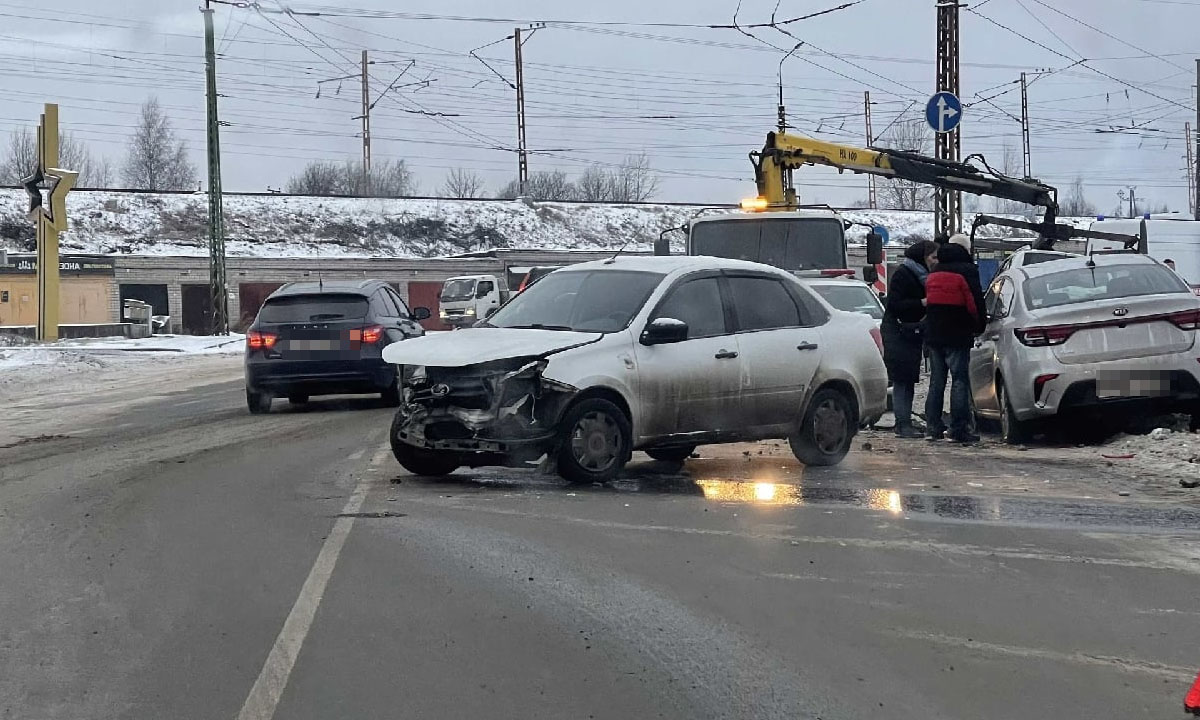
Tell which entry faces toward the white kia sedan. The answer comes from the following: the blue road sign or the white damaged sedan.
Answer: the blue road sign

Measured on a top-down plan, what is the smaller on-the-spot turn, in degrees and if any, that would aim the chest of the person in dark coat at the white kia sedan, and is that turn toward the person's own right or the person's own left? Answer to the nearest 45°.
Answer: approximately 45° to the person's own right

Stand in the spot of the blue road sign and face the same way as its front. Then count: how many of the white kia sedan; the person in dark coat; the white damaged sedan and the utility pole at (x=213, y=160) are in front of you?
3

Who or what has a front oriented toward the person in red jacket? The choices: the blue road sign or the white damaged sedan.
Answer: the blue road sign

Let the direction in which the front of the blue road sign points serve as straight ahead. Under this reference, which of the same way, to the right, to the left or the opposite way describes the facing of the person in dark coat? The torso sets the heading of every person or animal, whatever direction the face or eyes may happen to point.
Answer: to the left

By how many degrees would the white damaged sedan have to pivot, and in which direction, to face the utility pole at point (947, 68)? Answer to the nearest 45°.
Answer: approximately 135° to its right

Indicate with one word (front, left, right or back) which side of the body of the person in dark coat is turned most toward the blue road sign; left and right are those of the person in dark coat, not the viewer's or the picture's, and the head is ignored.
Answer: left

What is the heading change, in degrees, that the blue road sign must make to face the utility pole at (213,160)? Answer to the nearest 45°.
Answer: approximately 135° to its right

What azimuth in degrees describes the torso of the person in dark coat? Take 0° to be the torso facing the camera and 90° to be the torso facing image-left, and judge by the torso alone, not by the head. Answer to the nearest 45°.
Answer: approximately 270°

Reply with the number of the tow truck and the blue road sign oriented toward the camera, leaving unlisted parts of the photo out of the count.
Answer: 2

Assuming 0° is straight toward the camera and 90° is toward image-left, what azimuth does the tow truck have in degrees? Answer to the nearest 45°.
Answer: approximately 0°

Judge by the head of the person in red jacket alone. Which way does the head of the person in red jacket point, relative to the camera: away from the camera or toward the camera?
away from the camera

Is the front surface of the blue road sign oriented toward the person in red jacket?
yes
